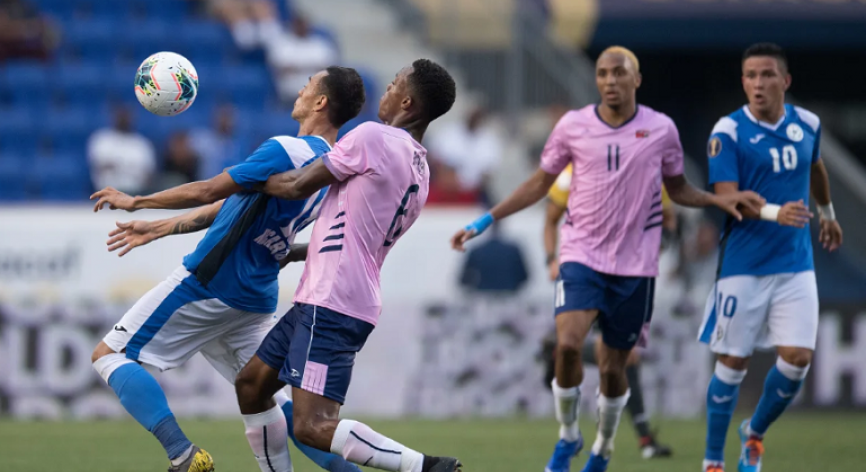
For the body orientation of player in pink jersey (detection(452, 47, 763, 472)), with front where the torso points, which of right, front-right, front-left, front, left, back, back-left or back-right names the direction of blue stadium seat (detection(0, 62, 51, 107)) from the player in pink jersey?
back-right

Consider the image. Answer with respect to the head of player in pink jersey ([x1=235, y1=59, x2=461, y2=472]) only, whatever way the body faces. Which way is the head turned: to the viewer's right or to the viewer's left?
to the viewer's left

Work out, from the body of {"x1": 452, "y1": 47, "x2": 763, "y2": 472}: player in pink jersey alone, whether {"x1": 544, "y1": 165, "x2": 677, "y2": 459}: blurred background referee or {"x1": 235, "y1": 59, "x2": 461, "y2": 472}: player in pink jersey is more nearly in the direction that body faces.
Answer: the player in pink jersey

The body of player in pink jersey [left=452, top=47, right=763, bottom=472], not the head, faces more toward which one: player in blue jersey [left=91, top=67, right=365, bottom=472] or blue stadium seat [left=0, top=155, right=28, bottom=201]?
the player in blue jersey

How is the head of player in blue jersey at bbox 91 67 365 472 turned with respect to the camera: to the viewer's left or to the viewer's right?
to the viewer's left

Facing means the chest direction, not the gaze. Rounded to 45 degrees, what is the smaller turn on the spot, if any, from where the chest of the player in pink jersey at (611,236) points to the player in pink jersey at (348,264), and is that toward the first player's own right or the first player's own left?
approximately 45° to the first player's own right

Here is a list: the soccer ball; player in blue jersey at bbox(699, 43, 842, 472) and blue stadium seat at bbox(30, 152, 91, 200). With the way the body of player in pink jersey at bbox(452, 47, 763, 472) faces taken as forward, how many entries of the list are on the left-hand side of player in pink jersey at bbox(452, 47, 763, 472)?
1

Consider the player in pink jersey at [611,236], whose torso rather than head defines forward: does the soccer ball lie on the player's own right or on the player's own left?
on the player's own right

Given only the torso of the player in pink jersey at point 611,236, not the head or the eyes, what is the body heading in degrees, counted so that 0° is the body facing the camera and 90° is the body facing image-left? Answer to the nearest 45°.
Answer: approximately 0°

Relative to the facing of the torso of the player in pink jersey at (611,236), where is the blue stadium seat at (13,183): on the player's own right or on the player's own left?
on the player's own right
